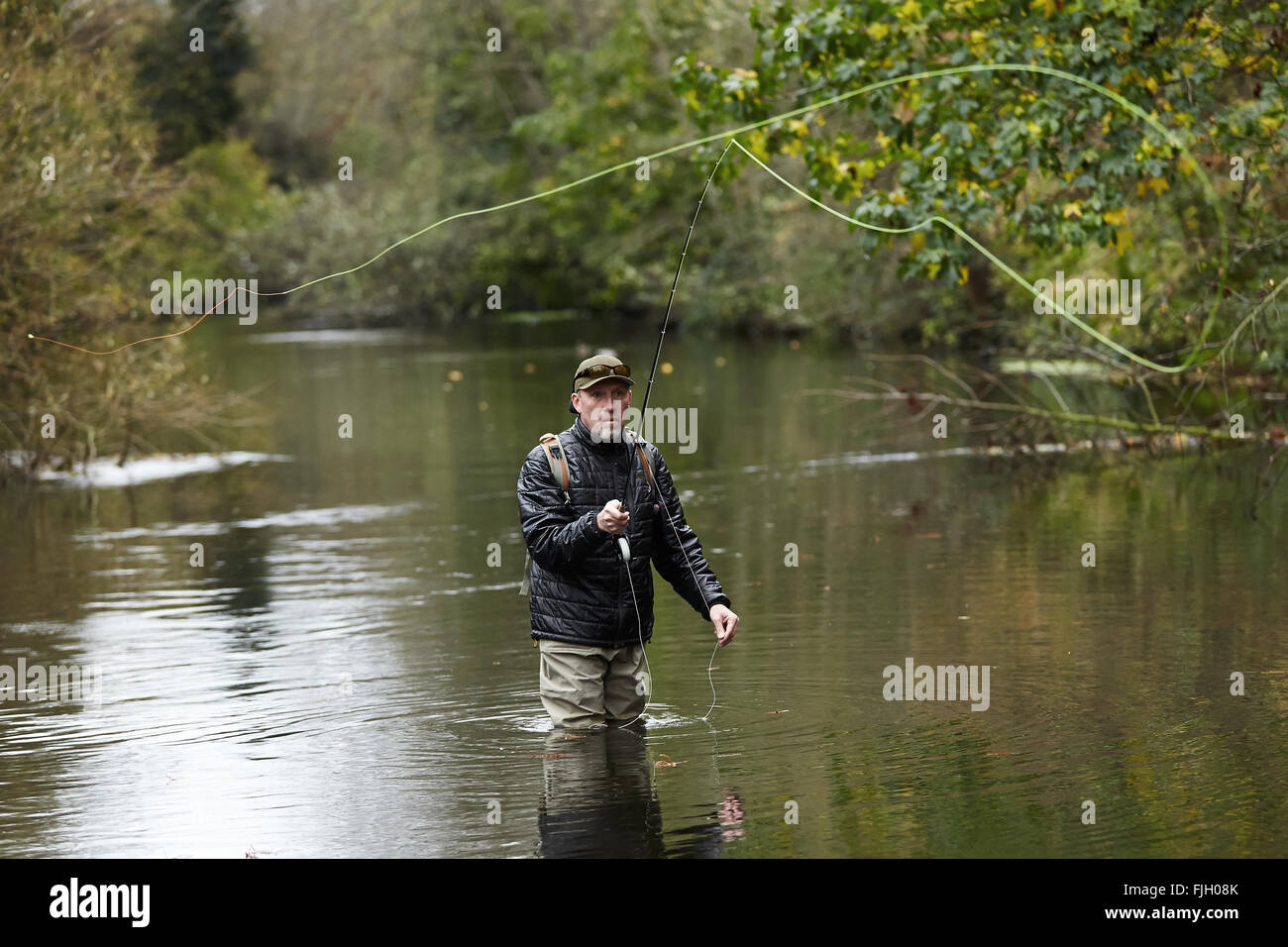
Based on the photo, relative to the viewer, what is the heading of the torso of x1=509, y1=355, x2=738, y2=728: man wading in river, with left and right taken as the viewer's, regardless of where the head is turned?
facing the viewer and to the right of the viewer
